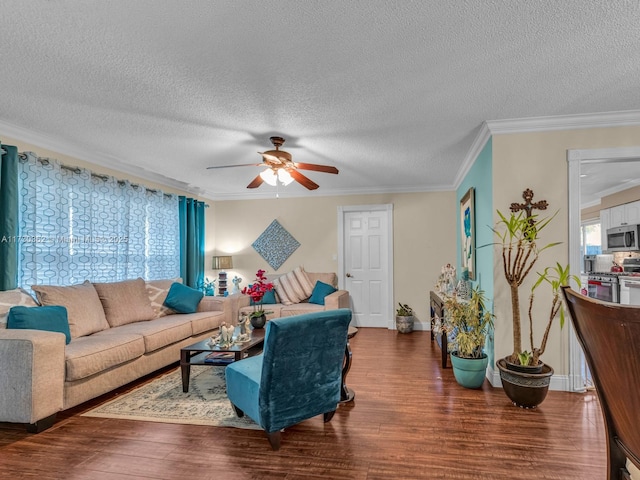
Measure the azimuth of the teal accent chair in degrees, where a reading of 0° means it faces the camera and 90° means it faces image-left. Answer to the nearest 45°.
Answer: approximately 135°

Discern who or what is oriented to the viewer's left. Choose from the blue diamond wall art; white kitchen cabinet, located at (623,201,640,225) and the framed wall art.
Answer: the framed wall art

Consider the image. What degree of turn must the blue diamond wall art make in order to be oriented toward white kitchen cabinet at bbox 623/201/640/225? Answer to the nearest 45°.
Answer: approximately 90° to its left

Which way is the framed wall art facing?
to the viewer's left

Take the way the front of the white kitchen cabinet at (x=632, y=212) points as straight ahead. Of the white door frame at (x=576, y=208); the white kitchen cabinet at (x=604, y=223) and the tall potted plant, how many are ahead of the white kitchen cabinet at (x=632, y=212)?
2

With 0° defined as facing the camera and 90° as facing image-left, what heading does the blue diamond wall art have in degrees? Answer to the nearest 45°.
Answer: approximately 0°

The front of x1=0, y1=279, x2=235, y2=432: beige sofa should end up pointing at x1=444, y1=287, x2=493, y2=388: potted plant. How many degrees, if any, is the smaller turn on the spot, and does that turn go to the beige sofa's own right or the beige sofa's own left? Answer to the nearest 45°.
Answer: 0° — it already faces it

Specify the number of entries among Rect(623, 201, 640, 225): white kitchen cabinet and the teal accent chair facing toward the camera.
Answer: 1

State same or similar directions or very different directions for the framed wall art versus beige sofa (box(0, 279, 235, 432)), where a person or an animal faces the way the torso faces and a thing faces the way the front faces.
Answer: very different directions

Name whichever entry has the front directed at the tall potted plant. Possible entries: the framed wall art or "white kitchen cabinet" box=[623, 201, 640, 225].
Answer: the white kitchen cabinet

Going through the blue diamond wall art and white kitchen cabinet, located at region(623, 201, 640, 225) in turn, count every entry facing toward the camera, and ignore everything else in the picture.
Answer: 2
